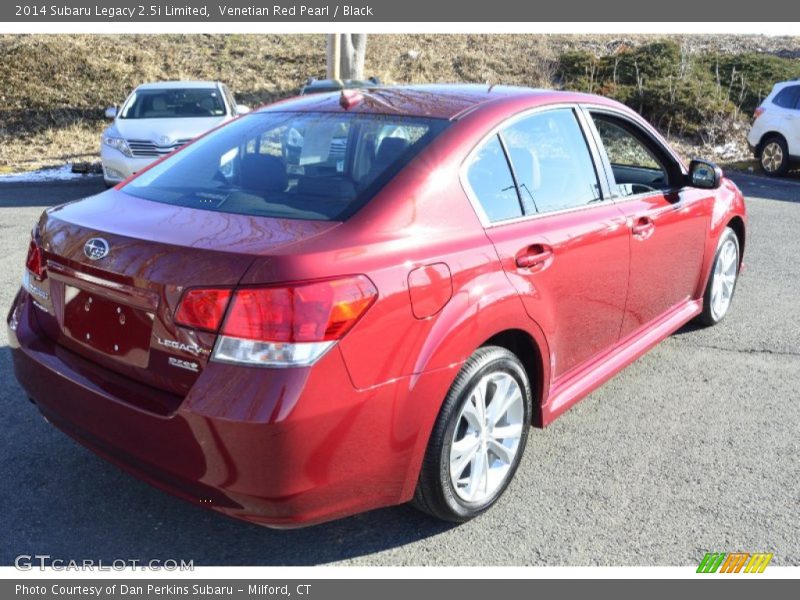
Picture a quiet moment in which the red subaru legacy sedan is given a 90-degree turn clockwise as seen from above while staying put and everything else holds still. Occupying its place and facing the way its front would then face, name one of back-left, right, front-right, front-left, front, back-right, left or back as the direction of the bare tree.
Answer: back-left

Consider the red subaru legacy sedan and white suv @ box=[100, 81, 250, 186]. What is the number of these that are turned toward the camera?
1

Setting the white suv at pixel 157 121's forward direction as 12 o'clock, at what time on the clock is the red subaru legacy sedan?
The red subaru legacy sedan is roughly at 12 o'clock from the white suv.

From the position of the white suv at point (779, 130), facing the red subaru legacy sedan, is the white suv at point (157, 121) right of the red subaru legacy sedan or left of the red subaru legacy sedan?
right

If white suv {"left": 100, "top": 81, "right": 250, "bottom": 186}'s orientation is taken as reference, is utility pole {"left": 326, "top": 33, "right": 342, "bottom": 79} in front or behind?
behind

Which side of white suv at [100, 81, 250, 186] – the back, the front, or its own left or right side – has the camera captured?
front

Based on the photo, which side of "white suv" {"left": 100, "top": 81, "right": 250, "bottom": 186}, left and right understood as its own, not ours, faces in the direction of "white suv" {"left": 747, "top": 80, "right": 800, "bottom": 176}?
left

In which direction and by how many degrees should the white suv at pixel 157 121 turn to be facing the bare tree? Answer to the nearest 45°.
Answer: approximately 135° to its left

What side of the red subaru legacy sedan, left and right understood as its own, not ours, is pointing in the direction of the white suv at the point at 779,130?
front

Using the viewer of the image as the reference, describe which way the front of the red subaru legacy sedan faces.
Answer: facing away from the viewer and to the right of the viewer

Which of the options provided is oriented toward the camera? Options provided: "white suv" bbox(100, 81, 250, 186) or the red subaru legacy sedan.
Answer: the white suv

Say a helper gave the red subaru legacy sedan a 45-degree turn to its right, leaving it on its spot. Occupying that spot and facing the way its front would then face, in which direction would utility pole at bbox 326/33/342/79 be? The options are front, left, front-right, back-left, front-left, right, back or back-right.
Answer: left
